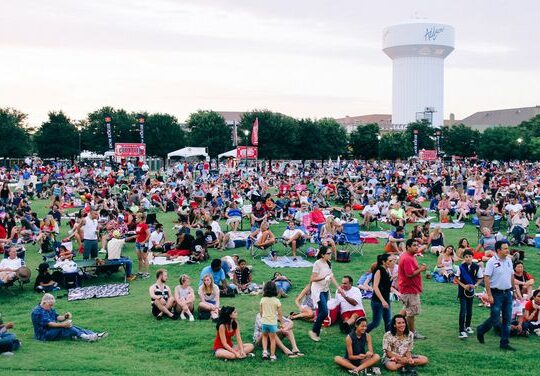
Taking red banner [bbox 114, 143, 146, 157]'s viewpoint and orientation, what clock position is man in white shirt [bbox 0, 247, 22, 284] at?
The man in white shirt is roughly at 12 o'clock from the red banner.

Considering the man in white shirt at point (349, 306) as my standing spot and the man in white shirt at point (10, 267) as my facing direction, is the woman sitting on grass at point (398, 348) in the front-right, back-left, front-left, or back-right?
back-left

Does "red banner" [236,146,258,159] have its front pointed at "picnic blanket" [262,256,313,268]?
yes

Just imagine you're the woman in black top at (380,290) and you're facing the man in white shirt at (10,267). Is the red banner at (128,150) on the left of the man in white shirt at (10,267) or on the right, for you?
right

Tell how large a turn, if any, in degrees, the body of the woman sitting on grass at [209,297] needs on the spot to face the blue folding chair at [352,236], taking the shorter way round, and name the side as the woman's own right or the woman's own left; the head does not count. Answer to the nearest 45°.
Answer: approximately 135° to the woman's own left

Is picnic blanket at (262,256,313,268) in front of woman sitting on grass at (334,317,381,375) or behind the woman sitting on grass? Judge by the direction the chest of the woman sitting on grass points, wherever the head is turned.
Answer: behind

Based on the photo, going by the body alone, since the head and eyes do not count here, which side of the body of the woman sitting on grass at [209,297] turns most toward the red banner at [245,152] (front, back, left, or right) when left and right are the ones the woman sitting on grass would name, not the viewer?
back

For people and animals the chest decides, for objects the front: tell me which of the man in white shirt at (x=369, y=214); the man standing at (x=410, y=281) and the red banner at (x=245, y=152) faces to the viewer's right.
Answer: the man standing

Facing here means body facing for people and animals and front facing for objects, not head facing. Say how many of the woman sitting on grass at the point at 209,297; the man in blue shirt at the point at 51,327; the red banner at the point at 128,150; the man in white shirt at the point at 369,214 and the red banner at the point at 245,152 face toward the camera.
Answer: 4

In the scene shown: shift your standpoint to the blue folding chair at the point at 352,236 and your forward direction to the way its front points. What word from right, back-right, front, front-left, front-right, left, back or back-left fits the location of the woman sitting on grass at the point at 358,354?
front-right

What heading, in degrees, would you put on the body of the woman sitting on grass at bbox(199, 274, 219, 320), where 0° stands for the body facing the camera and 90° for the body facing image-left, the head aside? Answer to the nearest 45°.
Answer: approximately 0°
